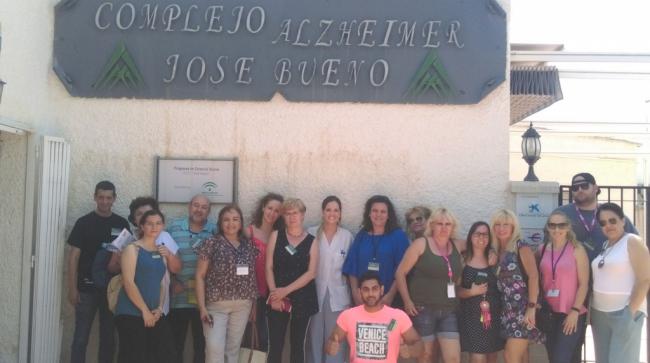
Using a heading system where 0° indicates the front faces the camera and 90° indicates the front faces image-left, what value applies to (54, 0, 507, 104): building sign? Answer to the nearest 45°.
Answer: approximately 0°

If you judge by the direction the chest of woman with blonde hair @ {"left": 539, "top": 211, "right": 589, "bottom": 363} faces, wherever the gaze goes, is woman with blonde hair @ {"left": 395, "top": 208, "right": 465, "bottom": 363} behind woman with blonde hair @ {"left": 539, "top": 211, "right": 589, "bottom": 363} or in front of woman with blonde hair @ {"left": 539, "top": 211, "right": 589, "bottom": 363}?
in front

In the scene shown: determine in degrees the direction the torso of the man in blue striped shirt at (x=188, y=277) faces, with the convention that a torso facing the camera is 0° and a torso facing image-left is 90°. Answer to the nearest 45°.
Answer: approximately 0°

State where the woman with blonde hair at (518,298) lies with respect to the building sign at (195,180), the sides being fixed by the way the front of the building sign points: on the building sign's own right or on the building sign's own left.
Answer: on the building sign's own left

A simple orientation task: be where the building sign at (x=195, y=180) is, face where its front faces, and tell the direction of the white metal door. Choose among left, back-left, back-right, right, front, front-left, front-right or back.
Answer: right
